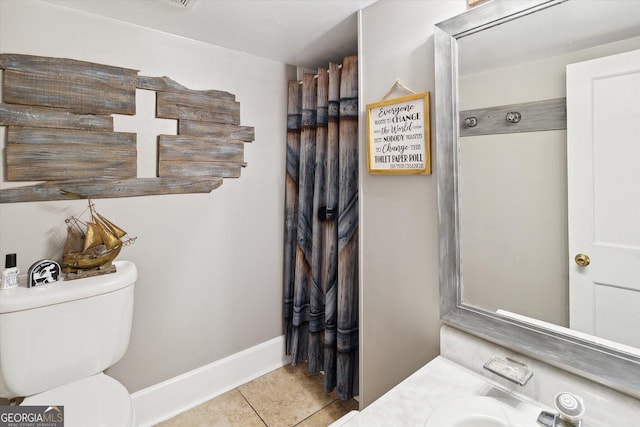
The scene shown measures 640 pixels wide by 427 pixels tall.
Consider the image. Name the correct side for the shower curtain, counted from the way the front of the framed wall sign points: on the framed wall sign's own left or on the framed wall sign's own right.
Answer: on the framed wall sign's own right

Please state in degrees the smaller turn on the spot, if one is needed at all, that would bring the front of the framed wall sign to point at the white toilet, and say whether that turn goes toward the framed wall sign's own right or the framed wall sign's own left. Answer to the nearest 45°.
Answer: approximately 45° to the framed wall sign's own right

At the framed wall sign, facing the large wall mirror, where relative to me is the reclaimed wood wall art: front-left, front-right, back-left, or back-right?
back-right

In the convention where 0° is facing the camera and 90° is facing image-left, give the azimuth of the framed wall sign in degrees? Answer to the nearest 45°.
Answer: approximately 45°

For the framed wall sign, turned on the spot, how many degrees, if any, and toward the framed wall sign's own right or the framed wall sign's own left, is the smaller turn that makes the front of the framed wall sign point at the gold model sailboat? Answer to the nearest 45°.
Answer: approximately 45° to the framed wall sign's own right
